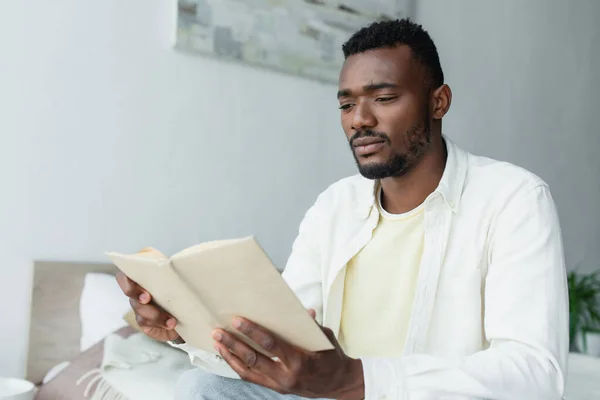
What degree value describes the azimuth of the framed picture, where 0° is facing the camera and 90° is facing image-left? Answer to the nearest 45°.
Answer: approximately 315°

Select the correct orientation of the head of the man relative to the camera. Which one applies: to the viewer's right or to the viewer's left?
to the viewer's left

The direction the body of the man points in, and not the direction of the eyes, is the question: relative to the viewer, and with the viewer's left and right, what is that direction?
facing the viewer and to the left of the viewer

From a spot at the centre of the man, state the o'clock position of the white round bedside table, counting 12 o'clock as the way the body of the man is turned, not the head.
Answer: The white round bedside table is roughly at 2 o'clock from the man.

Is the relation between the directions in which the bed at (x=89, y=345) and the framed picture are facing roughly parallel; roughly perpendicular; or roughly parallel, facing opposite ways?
roughly parallel

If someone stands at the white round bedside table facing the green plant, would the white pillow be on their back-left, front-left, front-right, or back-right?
front-left

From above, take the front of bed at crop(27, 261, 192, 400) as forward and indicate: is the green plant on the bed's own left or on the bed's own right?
on the bed's own left
